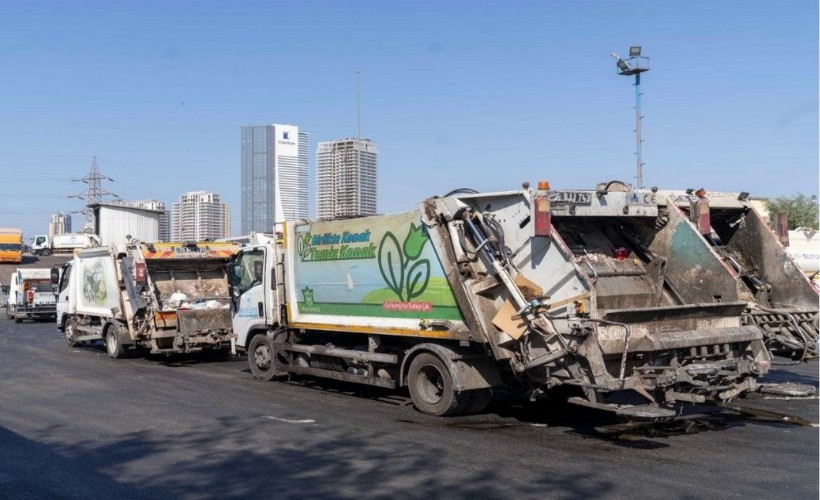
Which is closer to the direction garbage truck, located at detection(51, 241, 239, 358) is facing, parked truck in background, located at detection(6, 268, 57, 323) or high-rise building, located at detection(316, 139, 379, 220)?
the parked truck in background

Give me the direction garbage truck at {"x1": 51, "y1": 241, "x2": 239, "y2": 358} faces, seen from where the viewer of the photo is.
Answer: facing away from the viewer and to the left of the viewer

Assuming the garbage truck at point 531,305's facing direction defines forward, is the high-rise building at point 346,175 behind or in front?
in front

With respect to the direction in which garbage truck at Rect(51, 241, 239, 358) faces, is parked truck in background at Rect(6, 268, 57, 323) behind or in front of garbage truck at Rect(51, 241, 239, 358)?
in front

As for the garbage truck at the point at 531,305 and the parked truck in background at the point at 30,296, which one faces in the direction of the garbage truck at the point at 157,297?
the garbage truck at the point at 531,305

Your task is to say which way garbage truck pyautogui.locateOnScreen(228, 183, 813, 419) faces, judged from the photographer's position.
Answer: facing away from the viewer and to the left of the viewer
